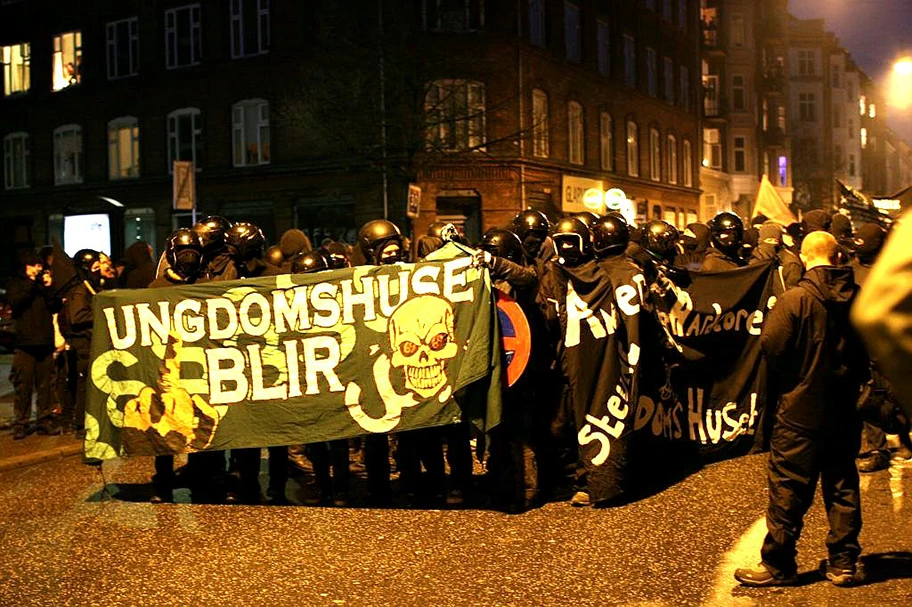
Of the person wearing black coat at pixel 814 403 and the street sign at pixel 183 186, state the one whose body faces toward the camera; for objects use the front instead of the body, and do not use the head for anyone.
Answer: the street sign

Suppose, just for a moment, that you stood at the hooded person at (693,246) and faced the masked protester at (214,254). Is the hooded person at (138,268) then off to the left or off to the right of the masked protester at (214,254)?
right

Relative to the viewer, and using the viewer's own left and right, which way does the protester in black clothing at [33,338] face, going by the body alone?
facing the viewer and to the right of the viewer

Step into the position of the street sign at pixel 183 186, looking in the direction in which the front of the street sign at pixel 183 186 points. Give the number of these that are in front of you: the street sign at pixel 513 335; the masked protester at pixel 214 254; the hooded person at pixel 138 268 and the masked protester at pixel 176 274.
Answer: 4

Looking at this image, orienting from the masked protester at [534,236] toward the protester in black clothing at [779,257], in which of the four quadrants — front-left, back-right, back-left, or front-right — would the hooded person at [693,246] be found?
front-left

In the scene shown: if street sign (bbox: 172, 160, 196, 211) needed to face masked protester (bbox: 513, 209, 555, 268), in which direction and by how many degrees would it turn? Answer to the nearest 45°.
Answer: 0° — it already faces them

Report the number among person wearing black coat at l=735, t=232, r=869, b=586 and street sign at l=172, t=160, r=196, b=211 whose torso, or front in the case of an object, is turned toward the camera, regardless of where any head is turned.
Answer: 1

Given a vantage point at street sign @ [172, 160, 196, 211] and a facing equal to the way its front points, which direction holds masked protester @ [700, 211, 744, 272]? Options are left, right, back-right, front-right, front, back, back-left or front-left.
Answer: front-left

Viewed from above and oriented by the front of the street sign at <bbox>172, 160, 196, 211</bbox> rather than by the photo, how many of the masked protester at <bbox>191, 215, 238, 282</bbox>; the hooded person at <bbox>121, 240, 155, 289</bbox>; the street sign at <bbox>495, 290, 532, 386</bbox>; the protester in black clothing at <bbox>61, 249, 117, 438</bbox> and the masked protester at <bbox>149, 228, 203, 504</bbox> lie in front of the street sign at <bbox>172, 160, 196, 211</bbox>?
5

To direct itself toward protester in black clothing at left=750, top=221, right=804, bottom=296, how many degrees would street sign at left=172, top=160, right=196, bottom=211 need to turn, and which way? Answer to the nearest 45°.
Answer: approximately 45° to its left

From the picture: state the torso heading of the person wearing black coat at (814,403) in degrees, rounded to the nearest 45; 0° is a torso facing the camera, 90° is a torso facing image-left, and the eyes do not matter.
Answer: approximately 135°

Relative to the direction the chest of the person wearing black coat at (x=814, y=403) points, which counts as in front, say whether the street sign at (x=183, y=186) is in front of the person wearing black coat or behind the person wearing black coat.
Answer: in front

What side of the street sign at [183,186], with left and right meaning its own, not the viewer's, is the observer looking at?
front

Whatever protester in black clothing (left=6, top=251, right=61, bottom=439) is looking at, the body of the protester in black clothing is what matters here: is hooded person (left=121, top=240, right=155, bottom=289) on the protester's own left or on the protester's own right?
on the protester's own left

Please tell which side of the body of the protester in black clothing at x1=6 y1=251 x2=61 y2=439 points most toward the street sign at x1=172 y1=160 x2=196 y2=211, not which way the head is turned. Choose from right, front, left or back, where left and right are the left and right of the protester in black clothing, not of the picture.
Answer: left

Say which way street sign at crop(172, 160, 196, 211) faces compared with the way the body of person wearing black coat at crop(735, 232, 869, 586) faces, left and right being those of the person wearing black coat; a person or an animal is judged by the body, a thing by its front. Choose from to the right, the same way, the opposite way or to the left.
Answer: the opposite way

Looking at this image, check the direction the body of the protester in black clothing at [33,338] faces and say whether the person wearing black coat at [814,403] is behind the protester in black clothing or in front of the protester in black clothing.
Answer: in front

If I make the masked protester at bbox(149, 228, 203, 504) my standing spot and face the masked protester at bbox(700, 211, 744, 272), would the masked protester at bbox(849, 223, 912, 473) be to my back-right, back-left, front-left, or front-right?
front-right
